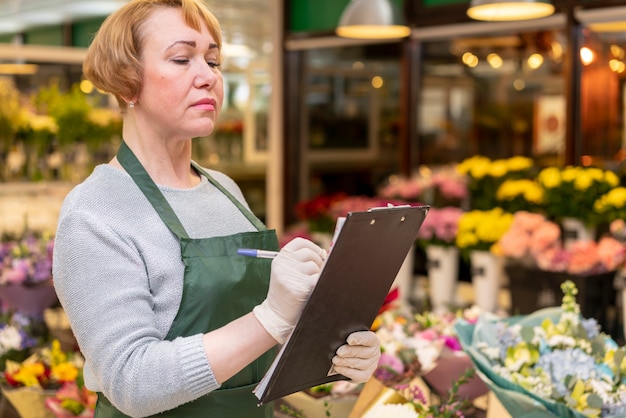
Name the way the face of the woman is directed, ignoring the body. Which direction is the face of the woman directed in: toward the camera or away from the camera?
toward the camera

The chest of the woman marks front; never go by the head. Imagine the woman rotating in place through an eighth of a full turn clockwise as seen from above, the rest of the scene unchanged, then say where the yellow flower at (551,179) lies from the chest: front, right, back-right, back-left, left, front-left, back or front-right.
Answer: back-left

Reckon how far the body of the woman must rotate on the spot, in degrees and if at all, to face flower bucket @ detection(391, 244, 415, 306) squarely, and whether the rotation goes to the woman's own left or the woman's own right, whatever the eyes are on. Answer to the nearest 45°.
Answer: approximately 135° to the woman's own left

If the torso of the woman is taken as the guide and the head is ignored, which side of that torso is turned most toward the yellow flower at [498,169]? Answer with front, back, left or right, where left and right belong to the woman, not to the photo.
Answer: left

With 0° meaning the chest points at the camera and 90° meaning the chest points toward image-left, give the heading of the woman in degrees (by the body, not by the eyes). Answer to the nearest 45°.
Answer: approximately 315°

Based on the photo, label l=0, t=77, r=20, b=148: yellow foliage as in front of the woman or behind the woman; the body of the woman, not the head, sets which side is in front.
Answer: behind

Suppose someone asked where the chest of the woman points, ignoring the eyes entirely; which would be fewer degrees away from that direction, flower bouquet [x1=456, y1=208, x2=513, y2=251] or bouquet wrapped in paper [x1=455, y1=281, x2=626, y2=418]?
the bouquet wrapped in paper

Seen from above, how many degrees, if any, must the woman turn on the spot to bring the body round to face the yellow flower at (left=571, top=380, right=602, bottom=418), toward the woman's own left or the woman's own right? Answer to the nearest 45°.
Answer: approximately 45° to the woman's own left

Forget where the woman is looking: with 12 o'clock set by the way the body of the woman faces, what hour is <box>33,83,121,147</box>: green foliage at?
The green foliage is roughly at 7 o'clock from the woman.

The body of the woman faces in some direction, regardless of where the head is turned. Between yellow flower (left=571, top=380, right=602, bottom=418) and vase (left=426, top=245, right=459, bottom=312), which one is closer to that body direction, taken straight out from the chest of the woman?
the yellow flower

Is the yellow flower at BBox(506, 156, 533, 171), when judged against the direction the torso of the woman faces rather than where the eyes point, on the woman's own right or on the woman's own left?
on the woman's own left
